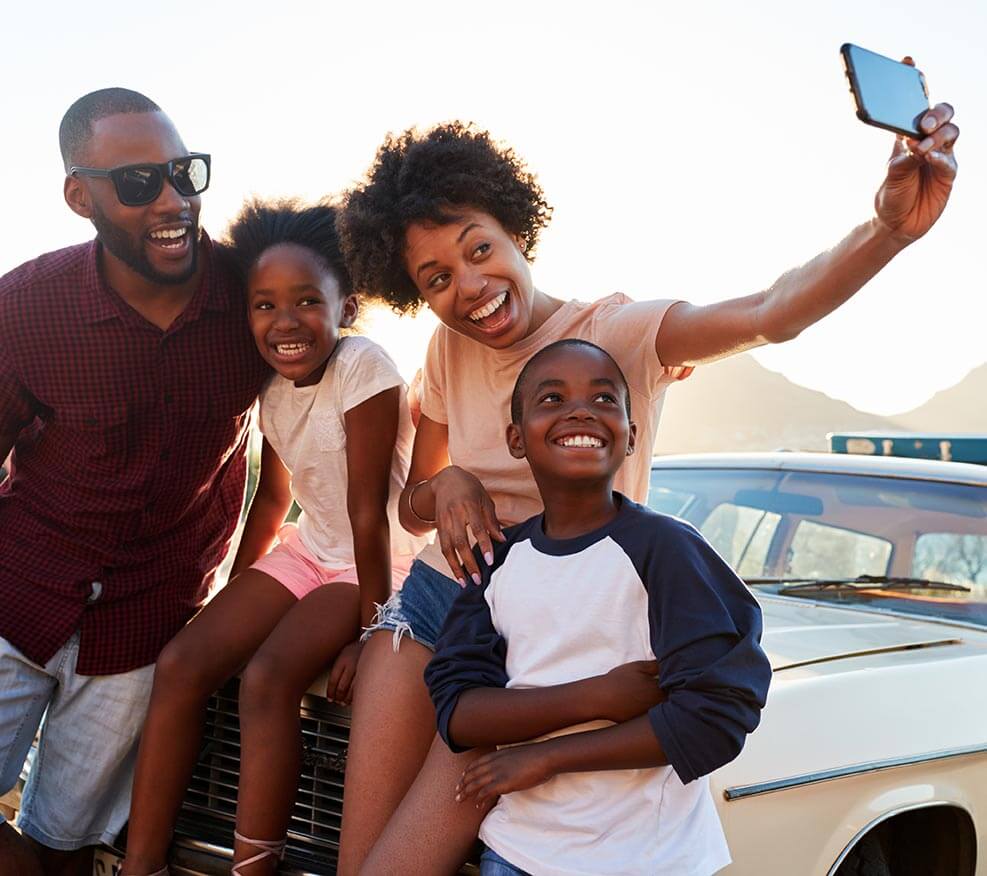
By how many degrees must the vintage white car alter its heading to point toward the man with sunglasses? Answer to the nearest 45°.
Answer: approximately 45° to its right

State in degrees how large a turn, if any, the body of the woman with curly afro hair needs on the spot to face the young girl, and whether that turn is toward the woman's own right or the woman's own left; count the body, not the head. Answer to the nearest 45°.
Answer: approximately 135° to the woman's own right

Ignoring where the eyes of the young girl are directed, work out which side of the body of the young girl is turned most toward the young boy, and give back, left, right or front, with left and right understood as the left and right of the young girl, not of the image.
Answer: left

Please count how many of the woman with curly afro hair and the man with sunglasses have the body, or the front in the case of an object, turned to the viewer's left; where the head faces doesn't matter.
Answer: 0

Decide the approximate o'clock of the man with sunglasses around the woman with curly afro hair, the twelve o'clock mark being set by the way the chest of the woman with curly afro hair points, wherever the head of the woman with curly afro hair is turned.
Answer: The man with sunglasses is roughly at 4 o'clock from the woman with curly afro hair.

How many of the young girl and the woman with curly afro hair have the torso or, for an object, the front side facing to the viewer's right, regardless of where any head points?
0
